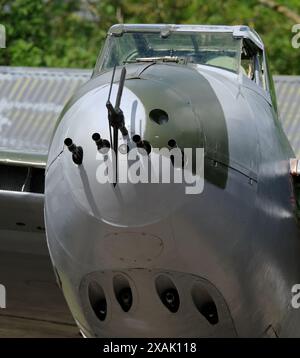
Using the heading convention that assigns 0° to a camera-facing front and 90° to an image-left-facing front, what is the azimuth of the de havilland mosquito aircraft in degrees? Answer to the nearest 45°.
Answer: approximately 0°
